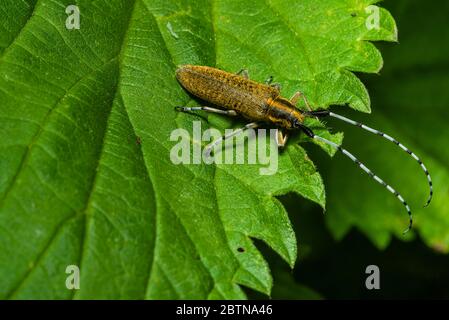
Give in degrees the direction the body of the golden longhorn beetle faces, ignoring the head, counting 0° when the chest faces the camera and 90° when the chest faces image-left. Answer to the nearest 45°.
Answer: approximately 315°

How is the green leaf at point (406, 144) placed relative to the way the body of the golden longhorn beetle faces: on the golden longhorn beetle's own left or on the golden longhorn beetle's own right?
on the golden longhorn beetle's own left
